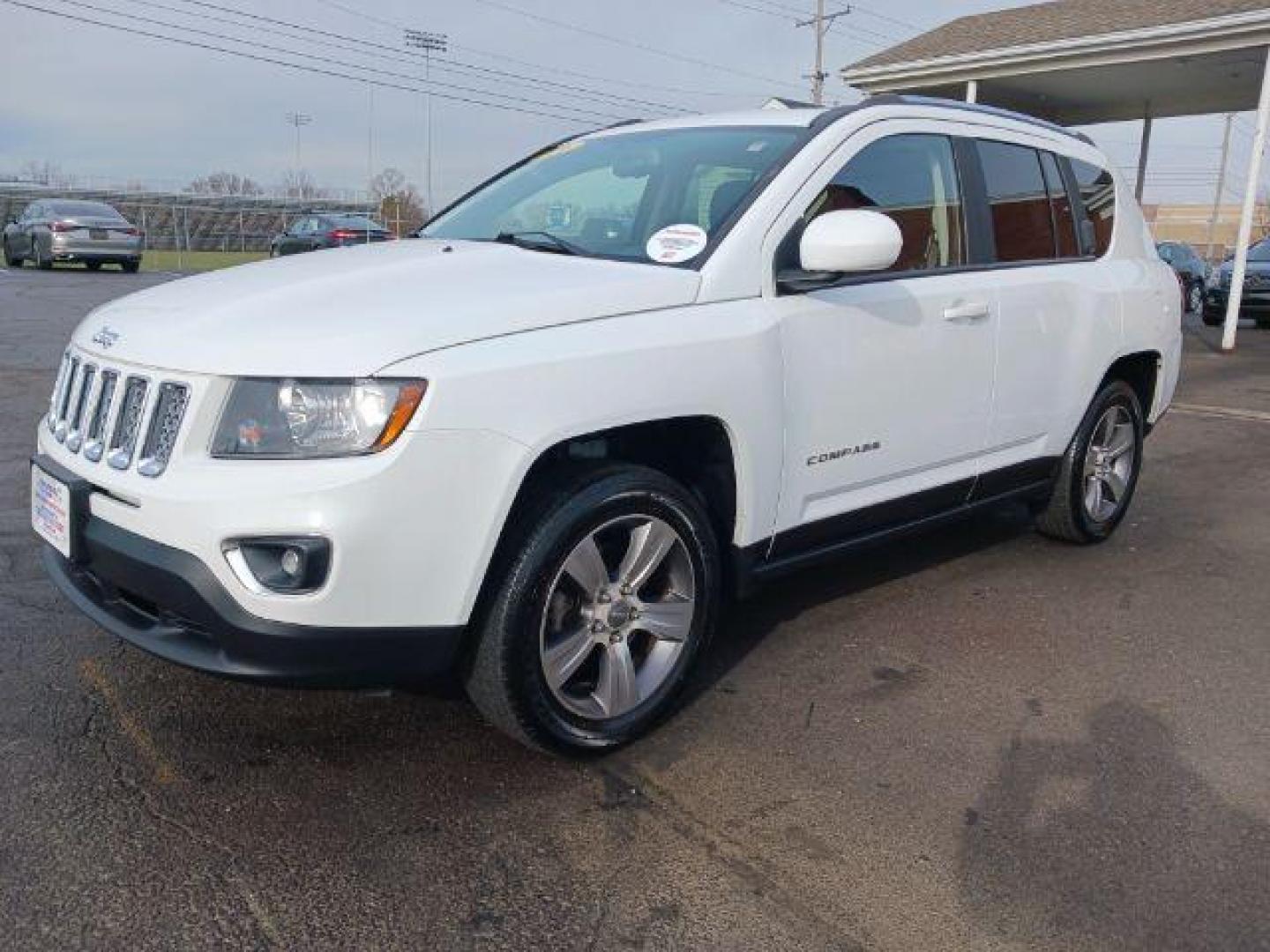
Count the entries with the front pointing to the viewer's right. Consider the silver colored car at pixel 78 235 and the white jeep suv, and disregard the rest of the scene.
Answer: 0

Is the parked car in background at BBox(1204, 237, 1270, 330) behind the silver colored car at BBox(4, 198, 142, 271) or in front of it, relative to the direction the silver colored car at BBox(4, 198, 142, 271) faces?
behind

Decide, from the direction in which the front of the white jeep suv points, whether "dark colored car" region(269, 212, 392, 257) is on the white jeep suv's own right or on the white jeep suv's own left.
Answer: on the white jeep suv's own right

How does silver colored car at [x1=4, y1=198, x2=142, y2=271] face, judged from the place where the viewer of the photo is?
facing away from the viewer and to the left of the viewer

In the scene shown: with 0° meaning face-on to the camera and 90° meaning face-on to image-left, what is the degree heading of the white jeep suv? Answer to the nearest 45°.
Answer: approximately 45°

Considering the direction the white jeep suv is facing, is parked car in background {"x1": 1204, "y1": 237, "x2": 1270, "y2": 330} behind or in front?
behind

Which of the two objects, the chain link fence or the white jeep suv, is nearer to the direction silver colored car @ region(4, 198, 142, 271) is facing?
the chain link fence

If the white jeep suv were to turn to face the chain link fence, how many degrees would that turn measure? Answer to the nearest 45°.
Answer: approximately 135° to its right

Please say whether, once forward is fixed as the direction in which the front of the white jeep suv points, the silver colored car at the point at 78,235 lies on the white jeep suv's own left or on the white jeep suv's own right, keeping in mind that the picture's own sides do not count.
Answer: on the white jeep suv's own right

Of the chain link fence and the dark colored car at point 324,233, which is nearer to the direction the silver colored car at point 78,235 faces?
the chain link fence
